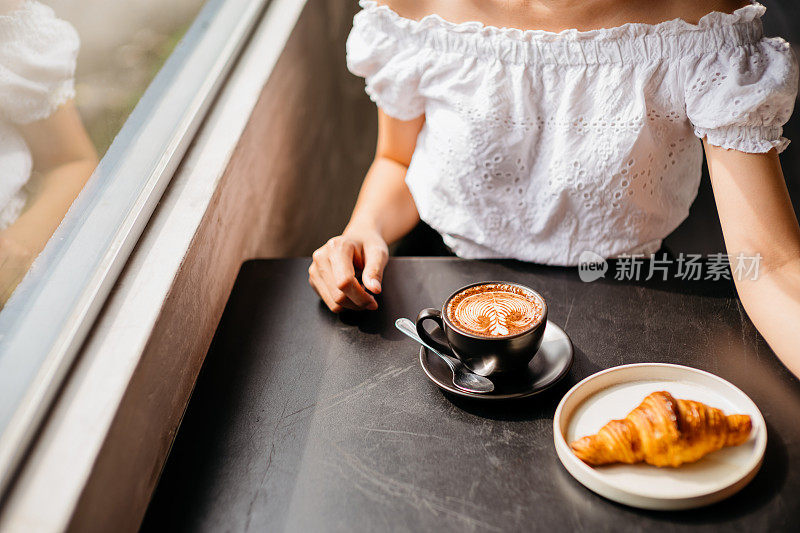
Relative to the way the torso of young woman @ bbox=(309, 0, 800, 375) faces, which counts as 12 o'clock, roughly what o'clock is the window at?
The window is roughly at 2 o'clock from the young woman.

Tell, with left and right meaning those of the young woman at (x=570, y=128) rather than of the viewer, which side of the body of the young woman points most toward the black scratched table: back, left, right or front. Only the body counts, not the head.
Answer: front

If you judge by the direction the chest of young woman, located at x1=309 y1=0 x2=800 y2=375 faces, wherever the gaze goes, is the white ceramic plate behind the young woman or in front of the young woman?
in front

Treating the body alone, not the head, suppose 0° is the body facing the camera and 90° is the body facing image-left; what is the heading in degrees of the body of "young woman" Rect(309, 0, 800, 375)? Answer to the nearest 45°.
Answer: approximately 0°
